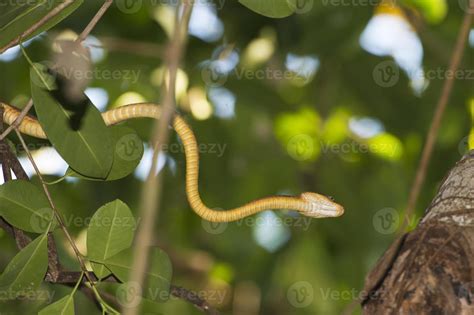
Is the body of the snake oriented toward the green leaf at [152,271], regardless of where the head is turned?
no

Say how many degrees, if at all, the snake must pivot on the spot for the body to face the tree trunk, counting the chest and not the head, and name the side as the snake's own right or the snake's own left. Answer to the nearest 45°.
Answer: approximately 45° to the snake's own right

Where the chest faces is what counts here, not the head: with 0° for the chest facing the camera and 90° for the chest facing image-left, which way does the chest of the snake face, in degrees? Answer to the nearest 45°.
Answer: approximately 270°

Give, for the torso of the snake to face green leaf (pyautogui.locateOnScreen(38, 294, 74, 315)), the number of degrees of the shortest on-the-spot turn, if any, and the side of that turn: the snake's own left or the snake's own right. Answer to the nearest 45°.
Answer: approximately 135° to the snake's own right

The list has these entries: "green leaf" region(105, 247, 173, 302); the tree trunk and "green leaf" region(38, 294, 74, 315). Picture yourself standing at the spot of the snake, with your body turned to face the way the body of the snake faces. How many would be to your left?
0
